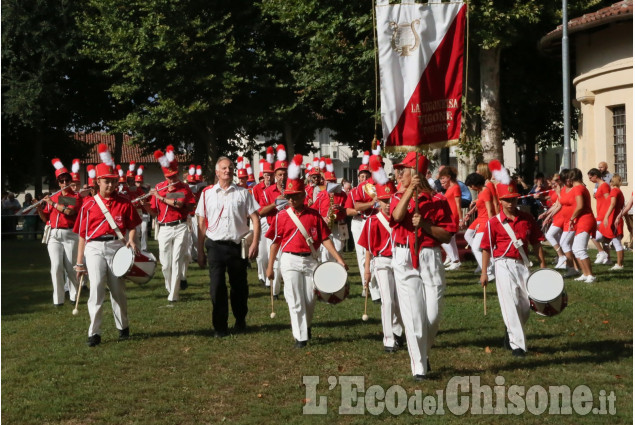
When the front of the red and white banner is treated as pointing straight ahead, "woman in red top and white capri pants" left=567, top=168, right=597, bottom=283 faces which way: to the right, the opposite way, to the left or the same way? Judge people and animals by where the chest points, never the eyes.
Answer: to the right

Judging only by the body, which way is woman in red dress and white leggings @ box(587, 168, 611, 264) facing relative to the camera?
to the viewer's left

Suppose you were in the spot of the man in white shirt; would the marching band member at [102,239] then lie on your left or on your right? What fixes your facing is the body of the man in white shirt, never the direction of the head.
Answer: on your right

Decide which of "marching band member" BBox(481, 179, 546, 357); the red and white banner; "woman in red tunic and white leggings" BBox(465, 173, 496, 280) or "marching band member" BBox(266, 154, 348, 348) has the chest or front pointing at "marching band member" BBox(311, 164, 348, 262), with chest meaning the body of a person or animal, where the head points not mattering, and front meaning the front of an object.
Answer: "woman in red tunic and white leggings" BBox(465, 173, 496, 280)

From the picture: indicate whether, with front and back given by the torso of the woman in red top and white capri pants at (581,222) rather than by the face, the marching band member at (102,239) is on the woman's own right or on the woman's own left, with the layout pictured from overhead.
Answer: on the woman's own left

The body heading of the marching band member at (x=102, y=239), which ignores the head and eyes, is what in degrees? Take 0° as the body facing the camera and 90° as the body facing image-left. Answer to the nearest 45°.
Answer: approximately 0°

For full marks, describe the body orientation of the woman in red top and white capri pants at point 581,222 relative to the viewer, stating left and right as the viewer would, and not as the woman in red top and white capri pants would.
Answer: facing to the left of the viewer

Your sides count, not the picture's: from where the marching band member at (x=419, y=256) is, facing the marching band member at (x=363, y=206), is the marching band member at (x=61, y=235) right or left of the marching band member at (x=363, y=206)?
left

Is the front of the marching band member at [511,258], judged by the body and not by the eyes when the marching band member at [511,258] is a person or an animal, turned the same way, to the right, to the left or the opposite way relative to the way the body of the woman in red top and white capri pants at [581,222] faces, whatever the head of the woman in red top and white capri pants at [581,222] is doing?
to the left
